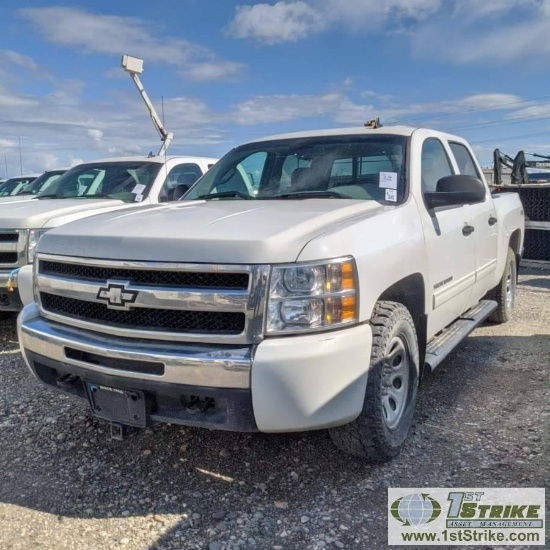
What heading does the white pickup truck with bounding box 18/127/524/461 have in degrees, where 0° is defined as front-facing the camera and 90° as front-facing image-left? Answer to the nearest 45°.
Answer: approximately 45°

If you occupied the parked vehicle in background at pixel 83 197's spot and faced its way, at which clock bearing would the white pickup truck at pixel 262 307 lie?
The white pickup truck is roughly at 10 o'clock from the parked vehicle in background.

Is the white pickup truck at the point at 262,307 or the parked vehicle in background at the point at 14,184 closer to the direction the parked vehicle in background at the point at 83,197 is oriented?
the white pickup truck

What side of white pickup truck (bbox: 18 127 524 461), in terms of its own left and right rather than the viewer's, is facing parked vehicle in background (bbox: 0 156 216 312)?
right

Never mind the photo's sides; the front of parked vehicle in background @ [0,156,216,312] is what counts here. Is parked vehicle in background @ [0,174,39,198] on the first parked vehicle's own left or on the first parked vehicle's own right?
on the first parked vehicle's own right
